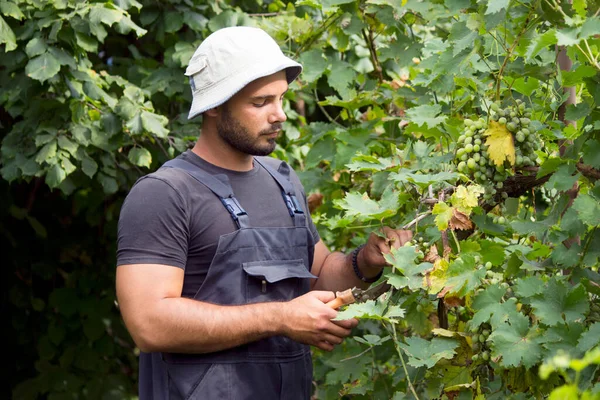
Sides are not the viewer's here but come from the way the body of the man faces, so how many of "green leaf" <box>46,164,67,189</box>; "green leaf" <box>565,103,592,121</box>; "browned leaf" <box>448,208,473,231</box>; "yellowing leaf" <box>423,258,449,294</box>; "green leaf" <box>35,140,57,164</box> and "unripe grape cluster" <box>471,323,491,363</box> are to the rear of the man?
2

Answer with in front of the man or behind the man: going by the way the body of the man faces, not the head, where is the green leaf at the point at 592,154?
in front

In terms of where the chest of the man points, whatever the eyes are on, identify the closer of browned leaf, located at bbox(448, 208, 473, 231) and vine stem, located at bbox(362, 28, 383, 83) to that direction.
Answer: the browned leaf

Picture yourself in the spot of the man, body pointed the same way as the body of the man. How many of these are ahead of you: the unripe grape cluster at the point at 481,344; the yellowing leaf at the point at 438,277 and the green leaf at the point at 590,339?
3

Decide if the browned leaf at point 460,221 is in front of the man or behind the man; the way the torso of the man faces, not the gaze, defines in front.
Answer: in front

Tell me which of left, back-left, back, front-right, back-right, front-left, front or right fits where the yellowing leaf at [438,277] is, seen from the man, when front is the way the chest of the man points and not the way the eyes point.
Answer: front

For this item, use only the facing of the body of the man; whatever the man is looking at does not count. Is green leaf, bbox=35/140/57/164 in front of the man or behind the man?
behind

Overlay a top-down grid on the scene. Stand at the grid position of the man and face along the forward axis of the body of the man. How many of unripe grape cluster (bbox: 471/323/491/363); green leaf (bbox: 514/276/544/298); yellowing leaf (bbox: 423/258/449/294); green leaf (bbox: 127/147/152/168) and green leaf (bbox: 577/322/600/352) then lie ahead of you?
4

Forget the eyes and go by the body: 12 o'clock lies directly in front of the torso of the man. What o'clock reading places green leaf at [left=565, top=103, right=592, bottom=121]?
The green leaf is roughly at 11 o'clock from the man.

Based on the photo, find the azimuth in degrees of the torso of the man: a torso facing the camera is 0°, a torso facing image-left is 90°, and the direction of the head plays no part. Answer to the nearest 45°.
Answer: approximately 315°

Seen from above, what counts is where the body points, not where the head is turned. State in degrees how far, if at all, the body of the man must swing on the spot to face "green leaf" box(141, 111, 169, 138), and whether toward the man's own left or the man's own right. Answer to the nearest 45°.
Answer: approximately 135° to the man's own left

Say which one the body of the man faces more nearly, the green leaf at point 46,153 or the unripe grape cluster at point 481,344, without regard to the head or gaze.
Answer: the unripe grape cluster

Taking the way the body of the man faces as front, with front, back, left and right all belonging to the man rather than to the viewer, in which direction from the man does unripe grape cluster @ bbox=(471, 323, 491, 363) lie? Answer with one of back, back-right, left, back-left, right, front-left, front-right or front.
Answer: front
